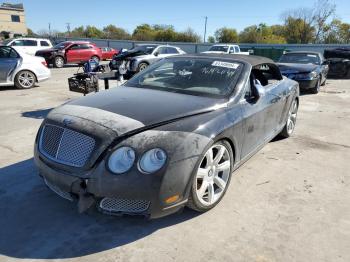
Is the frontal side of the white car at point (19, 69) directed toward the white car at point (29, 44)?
no

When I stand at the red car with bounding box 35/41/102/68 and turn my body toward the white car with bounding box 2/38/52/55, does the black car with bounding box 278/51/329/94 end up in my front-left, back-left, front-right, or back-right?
back-left

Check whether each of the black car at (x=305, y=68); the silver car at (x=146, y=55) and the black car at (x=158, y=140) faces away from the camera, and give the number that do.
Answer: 0

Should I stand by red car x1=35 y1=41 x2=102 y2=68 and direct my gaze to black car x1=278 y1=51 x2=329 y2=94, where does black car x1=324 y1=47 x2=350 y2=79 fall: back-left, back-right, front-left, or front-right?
front-left

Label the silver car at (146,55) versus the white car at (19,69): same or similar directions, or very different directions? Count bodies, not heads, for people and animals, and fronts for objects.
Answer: same or similar directions

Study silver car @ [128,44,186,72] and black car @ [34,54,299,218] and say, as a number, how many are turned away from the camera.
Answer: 0

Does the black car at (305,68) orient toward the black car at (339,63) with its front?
no

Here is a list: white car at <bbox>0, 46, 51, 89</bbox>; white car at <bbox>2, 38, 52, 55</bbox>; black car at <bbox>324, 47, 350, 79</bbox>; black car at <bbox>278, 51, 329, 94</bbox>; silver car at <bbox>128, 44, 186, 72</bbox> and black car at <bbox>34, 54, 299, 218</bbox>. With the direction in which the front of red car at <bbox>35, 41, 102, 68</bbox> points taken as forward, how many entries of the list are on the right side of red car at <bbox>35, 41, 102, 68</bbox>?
1

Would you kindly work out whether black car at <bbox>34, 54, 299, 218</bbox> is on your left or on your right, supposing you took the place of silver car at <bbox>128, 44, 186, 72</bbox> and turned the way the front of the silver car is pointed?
on your left

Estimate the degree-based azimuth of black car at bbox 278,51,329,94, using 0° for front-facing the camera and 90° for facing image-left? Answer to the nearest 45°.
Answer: approximately 45°

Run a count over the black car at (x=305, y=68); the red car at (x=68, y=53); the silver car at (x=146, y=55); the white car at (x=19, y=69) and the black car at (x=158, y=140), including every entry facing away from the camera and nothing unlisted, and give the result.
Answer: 0

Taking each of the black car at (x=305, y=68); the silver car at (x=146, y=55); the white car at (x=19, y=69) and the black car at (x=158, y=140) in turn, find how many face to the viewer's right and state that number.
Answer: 0

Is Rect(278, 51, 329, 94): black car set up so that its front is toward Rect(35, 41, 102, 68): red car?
no

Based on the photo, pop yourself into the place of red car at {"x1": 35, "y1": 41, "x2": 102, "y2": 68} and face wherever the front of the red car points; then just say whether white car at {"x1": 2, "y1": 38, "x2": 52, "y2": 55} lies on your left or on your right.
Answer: on your right

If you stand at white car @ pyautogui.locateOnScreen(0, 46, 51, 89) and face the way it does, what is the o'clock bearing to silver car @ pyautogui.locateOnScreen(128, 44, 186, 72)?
The silver car is roughly at 5 o'clock from the white car.

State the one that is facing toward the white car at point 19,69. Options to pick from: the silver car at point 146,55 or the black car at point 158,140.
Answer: the silver car

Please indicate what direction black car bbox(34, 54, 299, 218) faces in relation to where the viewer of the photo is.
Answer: facing the viewer and to the left of the viewer

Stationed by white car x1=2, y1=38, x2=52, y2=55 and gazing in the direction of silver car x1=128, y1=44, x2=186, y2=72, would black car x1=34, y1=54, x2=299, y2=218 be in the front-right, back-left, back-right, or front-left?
front-right

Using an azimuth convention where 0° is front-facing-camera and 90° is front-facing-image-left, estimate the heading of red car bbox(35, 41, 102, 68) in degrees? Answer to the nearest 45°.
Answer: approximately 45°

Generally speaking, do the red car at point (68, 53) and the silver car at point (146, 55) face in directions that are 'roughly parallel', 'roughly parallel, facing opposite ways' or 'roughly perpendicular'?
roughly parallel

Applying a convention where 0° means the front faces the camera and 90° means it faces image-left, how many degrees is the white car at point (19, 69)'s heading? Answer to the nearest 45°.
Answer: approximately 90°
